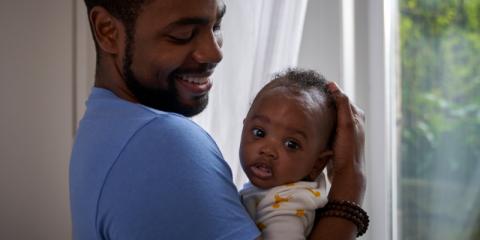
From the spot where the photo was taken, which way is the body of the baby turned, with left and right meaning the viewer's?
facing the viewer and to the left of the viewer

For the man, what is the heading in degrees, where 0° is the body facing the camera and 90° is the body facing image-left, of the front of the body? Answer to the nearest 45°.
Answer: approximately 270°

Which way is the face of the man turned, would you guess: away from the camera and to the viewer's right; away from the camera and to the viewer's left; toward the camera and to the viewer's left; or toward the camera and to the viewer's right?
toward the camera and to the viewer's right
